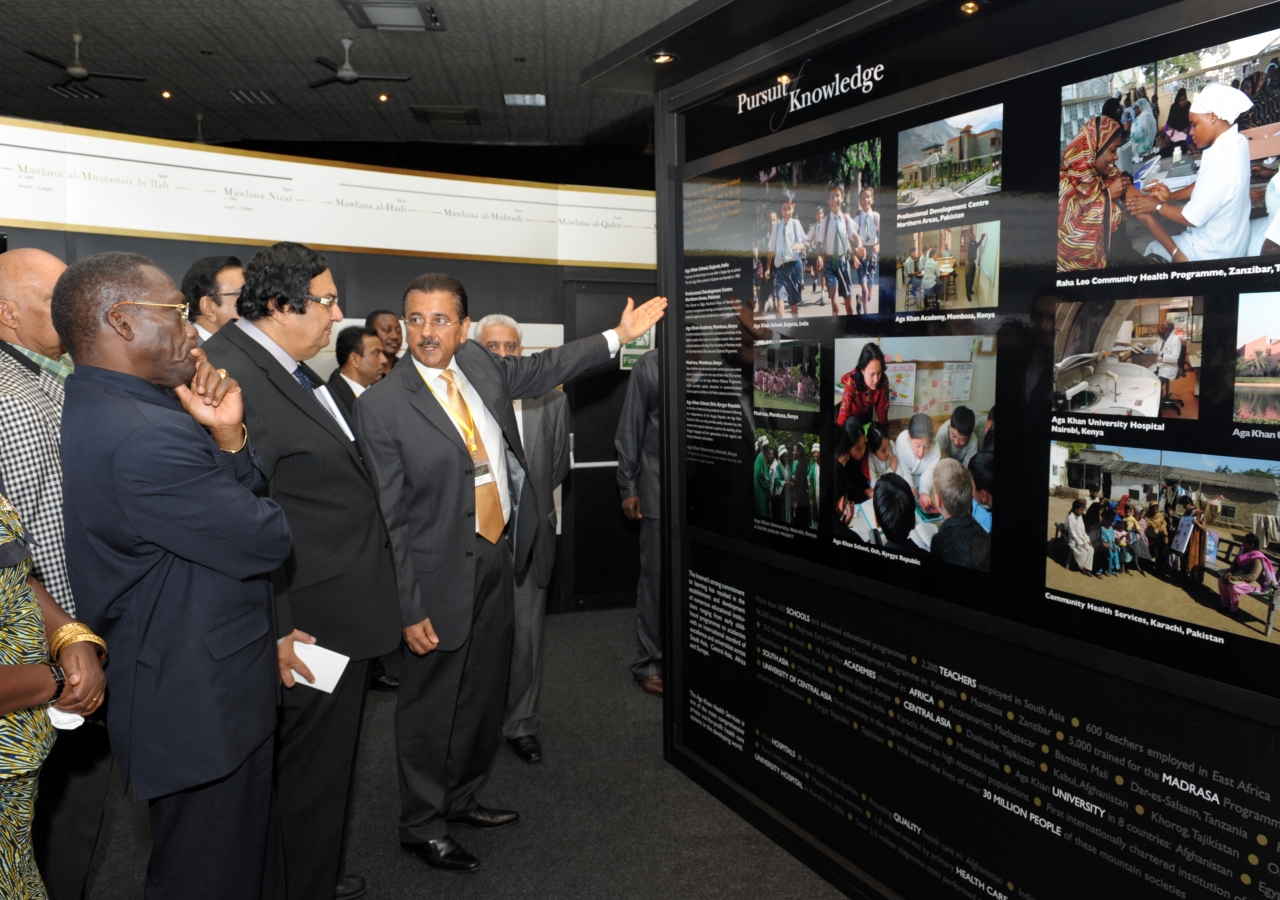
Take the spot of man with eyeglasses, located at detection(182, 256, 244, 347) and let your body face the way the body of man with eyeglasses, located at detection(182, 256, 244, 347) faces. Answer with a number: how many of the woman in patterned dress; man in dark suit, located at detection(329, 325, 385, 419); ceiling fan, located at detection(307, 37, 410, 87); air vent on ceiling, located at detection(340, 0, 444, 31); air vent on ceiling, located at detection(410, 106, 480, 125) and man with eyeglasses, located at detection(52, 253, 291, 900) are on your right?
2

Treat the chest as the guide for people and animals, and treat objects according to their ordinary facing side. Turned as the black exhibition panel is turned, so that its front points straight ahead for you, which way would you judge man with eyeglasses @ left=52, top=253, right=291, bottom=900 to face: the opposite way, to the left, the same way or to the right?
the opposite way

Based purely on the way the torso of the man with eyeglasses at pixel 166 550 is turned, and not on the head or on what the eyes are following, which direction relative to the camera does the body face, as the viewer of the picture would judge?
to the viewer's right

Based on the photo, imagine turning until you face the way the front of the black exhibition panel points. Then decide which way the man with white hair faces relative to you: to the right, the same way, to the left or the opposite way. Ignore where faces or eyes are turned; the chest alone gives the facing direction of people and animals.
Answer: to the left

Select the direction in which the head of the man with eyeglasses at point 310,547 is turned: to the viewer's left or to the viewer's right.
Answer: to the viewer's right

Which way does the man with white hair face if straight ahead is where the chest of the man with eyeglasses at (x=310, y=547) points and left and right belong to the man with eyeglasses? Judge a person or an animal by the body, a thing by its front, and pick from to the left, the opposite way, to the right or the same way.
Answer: to the right

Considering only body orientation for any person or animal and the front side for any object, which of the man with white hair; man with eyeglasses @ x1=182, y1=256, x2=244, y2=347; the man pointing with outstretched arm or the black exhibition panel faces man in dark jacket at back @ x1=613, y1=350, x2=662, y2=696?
the man with eyeglasses

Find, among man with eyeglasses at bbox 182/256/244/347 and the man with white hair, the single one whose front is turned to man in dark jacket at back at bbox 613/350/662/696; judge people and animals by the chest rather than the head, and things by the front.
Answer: the man with eyeglasses

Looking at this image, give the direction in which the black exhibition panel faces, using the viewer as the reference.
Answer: facing the viewer and to the left of the viewer

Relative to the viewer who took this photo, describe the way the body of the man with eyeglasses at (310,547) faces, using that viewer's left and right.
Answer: facing to the right of the viewer

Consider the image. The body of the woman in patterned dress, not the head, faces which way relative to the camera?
to the viewer's right

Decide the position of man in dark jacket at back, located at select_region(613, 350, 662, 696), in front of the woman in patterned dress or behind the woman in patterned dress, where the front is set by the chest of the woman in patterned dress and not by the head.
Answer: in front
